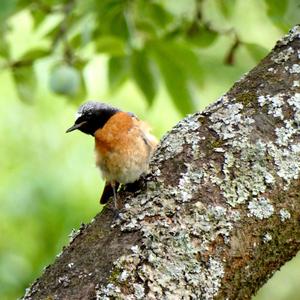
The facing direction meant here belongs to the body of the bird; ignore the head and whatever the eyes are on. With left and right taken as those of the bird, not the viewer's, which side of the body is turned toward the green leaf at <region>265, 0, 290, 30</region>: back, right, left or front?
back

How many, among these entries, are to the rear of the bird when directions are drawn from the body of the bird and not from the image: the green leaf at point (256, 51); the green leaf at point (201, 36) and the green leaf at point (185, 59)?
3

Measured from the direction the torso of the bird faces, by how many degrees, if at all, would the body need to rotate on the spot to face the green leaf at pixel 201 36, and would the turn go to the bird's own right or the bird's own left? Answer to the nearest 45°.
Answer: approximately 180°

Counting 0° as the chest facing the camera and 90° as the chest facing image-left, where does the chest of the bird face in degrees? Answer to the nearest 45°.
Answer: approximately 45°

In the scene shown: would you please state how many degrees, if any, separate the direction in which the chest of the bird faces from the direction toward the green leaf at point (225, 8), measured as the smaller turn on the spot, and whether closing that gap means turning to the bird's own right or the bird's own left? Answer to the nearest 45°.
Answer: approximately 180°
